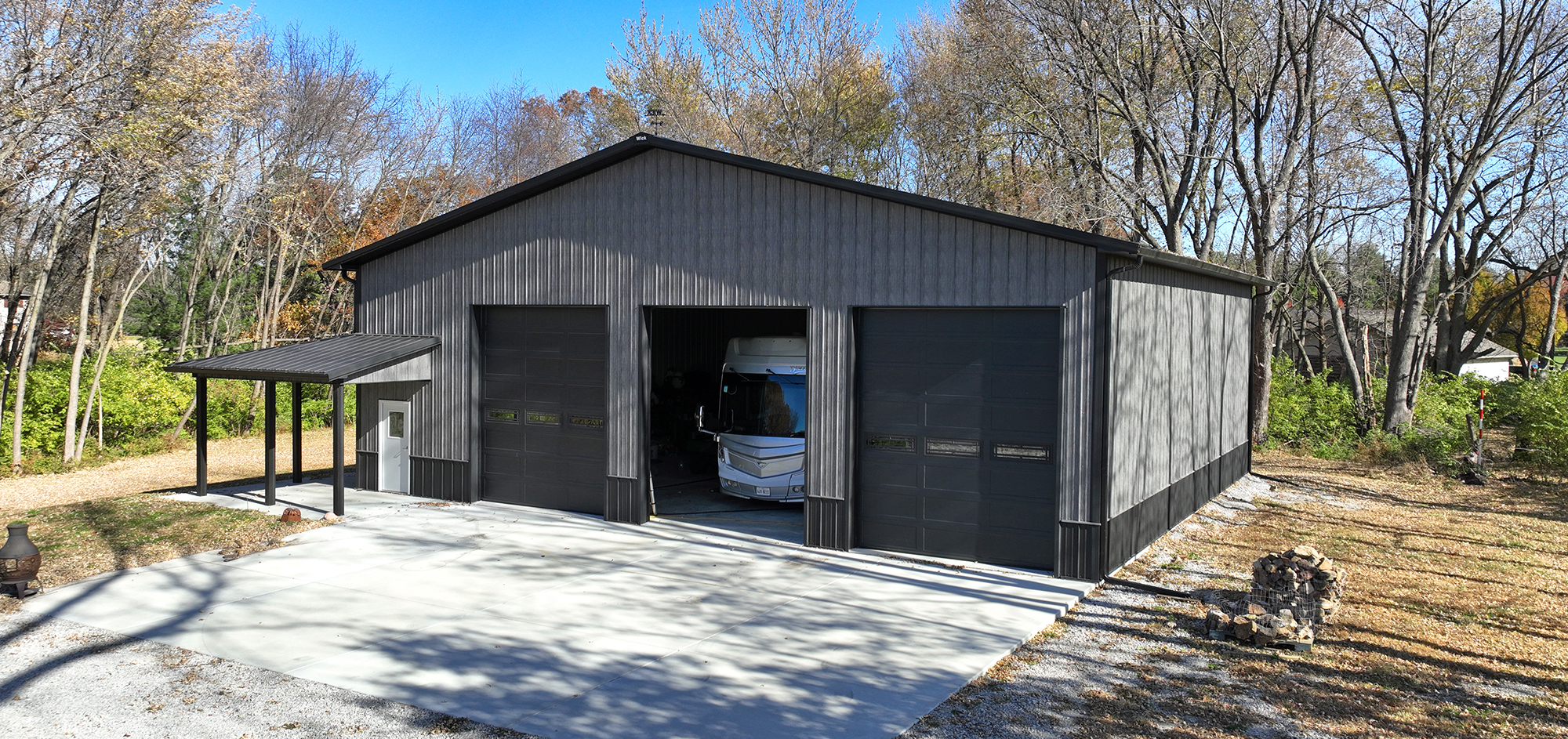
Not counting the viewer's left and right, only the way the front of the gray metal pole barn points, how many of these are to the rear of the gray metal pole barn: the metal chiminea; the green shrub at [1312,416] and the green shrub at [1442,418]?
2

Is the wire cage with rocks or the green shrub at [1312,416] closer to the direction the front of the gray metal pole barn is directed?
the wire cage with rocks

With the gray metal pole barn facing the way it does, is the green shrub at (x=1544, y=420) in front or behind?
behind

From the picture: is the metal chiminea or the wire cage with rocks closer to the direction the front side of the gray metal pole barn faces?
the metal chiminea

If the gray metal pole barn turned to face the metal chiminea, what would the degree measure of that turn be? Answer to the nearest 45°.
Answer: approximately 45° to its right

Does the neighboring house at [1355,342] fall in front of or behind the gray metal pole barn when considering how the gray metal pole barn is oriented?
behind

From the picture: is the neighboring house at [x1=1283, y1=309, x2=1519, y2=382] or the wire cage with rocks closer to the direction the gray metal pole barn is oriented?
the wire cage with rocks

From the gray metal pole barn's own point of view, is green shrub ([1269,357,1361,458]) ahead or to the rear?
to the rear

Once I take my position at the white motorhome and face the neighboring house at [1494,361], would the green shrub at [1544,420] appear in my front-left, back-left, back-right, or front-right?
front-right

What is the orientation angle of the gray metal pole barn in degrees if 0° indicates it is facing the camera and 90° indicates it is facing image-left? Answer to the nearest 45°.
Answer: approximately 45°

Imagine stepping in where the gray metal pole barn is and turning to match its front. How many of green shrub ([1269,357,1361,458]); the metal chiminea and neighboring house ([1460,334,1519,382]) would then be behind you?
2

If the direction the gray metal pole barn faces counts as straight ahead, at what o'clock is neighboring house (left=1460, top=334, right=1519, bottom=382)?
The neighboring house is roughly at 6 o'clock from the gray metal pole barn.
